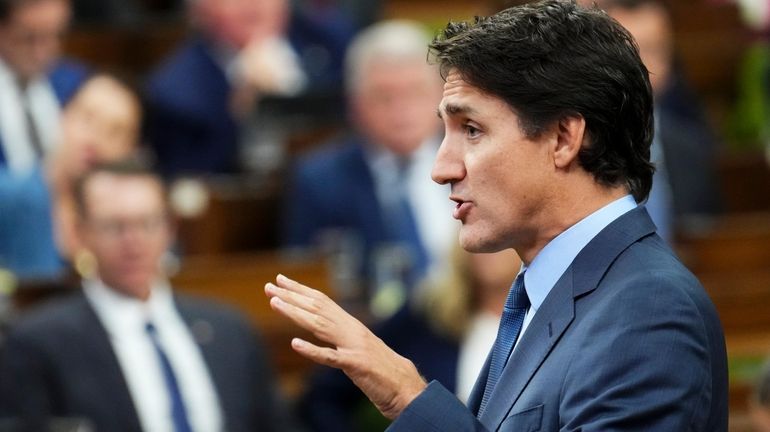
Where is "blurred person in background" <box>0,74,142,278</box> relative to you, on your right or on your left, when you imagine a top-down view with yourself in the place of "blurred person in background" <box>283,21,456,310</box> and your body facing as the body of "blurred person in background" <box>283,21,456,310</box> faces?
on your right

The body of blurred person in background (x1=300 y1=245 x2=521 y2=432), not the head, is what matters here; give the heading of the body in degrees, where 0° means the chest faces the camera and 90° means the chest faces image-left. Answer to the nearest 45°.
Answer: approximately 315°

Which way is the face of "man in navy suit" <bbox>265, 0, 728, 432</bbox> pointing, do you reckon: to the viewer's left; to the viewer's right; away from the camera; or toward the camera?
to the viewer's left

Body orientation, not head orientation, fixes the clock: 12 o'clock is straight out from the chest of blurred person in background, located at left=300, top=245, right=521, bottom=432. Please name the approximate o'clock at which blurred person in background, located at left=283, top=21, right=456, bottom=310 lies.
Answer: blurred person in background, located at left=283, top=21, right=456, bottom=310 is roughly at 7 o'clock from blurred person in background, located at left=300, top=245, right=521, bottom=432.

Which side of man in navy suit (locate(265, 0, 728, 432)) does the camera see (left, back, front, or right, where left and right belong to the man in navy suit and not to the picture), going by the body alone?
left

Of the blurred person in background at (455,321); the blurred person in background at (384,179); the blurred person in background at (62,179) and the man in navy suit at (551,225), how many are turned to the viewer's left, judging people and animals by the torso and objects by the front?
1

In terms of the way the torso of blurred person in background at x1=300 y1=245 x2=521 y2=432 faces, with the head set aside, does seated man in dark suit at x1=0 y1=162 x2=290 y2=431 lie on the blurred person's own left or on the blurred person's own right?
on the blurred person's own right

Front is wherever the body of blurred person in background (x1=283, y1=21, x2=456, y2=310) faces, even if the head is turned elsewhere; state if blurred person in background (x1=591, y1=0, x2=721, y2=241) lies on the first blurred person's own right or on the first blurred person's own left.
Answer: on the first blurred person's own left

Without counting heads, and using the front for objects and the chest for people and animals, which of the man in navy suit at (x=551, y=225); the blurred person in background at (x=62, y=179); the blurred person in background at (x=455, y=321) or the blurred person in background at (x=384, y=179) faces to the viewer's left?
the man in navy suit
